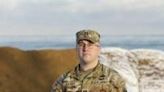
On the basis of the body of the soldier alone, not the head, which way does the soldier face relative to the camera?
toward the camera
